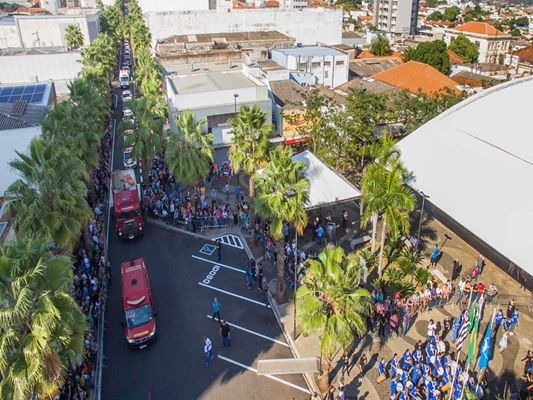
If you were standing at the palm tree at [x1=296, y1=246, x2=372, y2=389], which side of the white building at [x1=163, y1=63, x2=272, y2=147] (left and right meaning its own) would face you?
front

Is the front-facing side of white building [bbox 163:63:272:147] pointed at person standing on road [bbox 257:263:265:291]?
yes

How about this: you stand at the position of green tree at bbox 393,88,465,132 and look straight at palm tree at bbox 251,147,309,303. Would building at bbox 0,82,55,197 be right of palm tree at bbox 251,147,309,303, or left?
right

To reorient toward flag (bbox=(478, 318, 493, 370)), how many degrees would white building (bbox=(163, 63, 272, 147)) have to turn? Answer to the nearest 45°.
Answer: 0° — it already faces it

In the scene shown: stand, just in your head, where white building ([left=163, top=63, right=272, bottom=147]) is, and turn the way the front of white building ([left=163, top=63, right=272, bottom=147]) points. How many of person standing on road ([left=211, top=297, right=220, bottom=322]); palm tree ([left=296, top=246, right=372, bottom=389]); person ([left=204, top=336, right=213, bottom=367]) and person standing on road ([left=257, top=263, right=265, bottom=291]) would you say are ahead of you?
4

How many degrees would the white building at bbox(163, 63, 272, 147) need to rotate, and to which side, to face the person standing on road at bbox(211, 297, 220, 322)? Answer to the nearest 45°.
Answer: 0° — it already faces them

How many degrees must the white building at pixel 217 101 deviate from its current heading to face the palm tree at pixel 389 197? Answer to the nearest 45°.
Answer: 0° — it already faces it

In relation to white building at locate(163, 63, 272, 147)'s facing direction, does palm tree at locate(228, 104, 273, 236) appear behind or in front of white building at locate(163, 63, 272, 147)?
in front

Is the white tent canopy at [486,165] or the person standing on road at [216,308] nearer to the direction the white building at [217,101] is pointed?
the person standing on road

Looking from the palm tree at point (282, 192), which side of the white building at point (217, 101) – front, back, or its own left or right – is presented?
front

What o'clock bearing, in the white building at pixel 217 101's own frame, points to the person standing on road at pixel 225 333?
The person standing on road is roughly at 12 o'clock from the white building.

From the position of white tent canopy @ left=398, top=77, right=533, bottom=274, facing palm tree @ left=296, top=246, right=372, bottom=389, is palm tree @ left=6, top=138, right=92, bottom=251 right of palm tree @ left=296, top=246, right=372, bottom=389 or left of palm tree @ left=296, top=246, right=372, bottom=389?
right

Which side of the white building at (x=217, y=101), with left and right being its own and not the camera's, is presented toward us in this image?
front

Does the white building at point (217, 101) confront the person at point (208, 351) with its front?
yes

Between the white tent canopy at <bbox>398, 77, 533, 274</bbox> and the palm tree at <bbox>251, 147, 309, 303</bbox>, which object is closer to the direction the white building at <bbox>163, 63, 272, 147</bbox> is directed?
the palm tree

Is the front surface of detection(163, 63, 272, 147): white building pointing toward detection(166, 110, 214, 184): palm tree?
yes
